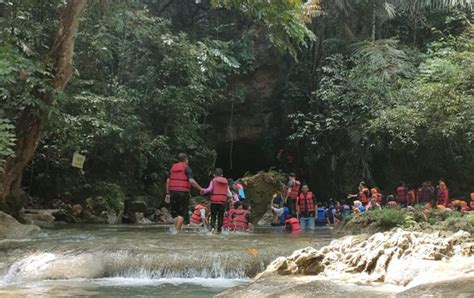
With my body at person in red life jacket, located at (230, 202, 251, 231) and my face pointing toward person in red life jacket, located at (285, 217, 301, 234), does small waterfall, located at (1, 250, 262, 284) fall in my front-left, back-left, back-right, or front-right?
back-right

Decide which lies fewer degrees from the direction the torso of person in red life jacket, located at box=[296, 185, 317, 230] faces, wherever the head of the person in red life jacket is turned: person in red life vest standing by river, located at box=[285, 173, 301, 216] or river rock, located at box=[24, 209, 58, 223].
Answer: the river rock

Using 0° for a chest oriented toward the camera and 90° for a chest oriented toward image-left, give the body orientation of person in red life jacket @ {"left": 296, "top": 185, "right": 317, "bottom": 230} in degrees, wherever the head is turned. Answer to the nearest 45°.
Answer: approximately 0°

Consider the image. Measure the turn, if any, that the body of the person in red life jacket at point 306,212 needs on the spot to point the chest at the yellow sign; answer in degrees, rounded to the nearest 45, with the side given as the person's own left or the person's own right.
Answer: approximately 90° to the person's own right

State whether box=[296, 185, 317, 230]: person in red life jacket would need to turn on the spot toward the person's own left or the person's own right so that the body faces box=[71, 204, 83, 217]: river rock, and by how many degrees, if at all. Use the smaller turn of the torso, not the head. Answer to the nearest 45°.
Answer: approximately 90° to the person's own right
